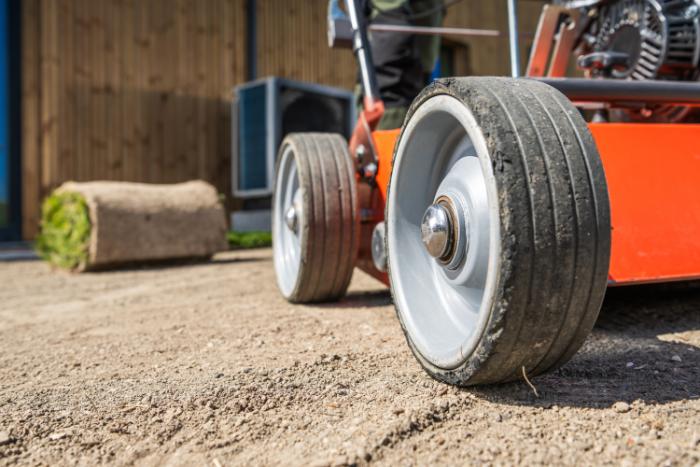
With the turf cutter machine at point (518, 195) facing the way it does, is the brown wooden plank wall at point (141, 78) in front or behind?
behind

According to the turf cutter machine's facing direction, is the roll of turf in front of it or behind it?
behind

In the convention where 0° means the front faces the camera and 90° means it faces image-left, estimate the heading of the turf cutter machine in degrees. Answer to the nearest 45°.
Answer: approximately 315°
